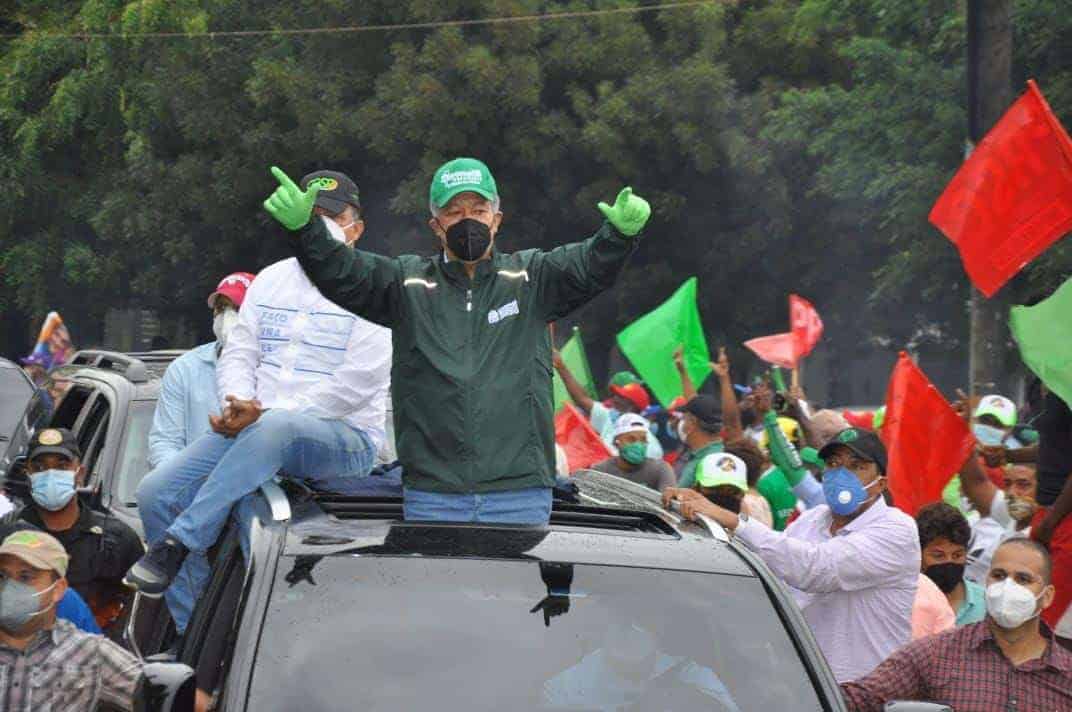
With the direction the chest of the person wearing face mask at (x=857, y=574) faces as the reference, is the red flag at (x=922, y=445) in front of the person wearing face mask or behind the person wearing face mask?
behind

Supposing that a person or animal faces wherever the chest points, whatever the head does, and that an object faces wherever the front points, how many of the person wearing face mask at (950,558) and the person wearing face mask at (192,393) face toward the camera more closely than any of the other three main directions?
2

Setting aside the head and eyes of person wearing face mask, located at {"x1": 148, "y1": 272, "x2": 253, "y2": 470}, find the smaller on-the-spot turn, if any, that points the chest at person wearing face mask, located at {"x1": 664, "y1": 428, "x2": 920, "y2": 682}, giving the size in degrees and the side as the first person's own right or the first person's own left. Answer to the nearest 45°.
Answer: approximately 45° to the first person's own left

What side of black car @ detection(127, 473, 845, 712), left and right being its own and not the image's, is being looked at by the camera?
front

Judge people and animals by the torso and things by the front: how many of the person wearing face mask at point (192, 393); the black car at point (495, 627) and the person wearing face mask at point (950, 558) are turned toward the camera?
3

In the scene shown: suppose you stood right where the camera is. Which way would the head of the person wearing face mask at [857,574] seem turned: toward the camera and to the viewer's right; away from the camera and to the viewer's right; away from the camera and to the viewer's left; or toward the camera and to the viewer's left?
toward the camera and to the viewer's left

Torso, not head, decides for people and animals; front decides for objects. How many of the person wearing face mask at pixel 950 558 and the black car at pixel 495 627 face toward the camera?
2

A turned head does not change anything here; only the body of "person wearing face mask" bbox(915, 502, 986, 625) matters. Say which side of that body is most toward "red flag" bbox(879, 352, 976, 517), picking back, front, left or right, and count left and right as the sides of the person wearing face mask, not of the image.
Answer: back

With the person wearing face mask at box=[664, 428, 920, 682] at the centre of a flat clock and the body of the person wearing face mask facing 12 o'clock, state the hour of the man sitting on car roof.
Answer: The man sitting on car roof is roughly at 1 o'clock from the person wearing face mask.

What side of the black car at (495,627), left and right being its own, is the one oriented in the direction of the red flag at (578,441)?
back

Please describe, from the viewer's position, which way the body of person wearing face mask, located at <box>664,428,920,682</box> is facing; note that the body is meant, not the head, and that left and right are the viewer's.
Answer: facing the viewer and to the left of the viewer

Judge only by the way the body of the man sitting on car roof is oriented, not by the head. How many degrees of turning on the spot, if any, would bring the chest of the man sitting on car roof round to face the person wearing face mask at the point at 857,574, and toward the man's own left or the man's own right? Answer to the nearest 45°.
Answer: approximately 135° to the man's own left

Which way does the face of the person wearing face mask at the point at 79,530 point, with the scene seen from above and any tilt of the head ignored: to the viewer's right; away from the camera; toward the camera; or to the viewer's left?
toward the camera

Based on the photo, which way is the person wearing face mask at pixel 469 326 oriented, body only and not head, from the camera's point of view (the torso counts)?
toward the camera
